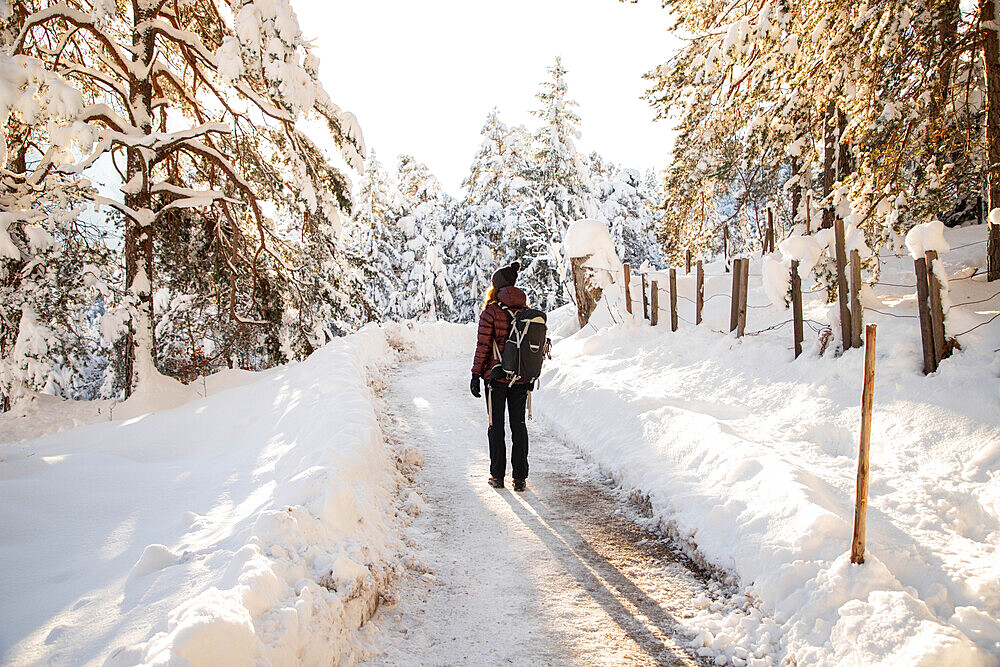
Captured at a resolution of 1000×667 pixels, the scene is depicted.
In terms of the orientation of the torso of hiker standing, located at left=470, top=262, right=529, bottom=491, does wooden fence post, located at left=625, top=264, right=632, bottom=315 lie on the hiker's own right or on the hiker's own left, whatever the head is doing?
on the hiker's own right

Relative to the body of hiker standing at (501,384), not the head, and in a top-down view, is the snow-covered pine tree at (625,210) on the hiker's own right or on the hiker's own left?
on the hiker's own right

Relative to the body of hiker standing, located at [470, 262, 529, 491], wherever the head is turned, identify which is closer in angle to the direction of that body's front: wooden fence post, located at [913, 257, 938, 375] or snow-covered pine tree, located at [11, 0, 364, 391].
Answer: the snow-covered pine tree

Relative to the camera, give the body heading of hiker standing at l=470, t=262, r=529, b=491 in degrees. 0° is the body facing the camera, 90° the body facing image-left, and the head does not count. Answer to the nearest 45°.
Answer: approximately 135°

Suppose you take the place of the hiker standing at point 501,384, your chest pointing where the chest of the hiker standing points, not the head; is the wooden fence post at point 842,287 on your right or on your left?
on your right

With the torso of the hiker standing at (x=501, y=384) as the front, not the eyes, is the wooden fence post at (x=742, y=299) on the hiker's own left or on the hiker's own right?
on the hiker's own right
